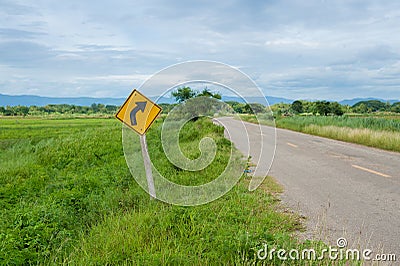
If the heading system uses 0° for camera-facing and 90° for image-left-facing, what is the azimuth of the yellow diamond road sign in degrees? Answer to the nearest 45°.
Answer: approximately 0°

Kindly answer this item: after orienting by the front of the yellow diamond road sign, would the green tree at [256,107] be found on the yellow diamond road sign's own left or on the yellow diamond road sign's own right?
on the yellow diamond road sign's own left

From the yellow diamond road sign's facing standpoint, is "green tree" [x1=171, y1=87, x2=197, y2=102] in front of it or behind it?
behind

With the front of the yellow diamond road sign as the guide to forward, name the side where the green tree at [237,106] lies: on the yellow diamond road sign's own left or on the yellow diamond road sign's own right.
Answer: on the yellow diamond road sign's own left
